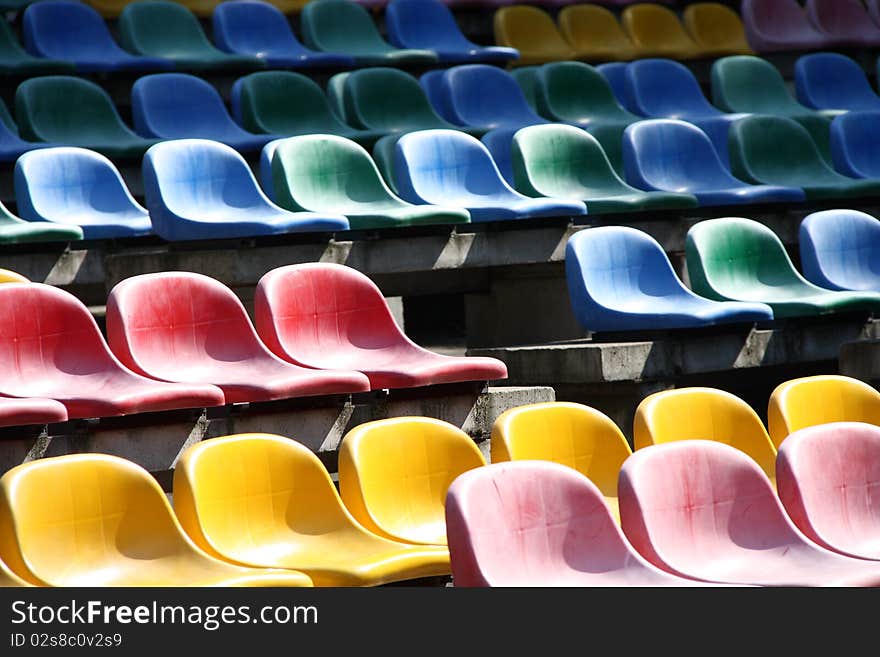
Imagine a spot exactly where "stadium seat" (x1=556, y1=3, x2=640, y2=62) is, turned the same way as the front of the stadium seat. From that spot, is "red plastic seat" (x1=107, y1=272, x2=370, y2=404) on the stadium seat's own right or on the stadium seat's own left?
on the stadium seat's own right

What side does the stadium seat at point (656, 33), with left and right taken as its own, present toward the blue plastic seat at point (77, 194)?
right

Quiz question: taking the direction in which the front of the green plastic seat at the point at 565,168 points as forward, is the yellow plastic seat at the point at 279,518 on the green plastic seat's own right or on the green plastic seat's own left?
on the green plastic seat's own right

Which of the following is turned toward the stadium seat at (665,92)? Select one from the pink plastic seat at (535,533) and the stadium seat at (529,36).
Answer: the stadium seat at (529,36)

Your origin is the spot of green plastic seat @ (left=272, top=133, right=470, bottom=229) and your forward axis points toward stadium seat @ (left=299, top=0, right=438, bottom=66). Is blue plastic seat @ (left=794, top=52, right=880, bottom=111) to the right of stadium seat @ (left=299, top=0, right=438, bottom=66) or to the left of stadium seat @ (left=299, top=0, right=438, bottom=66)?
right

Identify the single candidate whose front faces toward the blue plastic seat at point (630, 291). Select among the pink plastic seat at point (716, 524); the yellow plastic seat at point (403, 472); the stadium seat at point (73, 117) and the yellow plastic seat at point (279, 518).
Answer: the stadium seat
